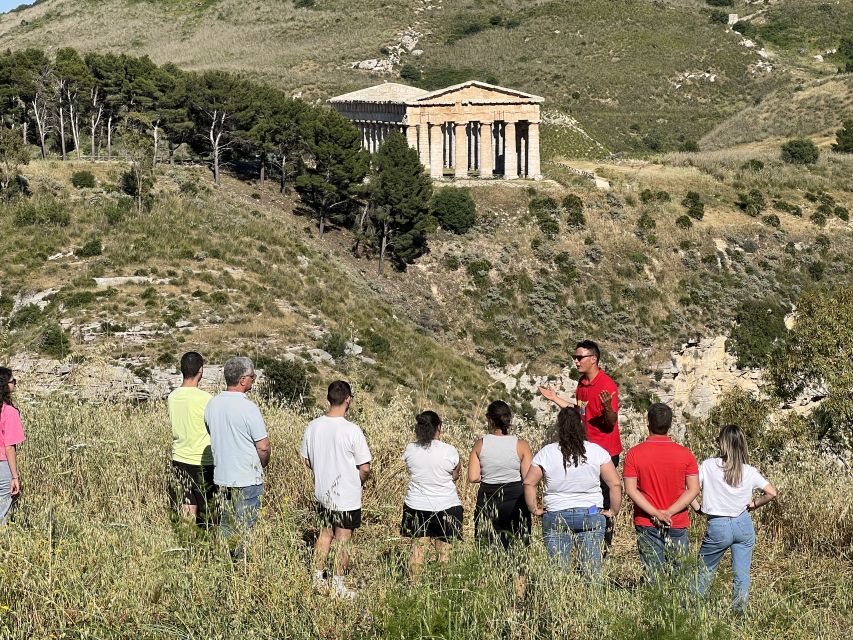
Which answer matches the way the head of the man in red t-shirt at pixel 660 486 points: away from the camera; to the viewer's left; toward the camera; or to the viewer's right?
away from the camera

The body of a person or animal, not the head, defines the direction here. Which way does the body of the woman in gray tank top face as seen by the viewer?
away from the camera

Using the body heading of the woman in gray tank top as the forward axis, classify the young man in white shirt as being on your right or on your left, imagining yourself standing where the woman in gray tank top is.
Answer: on your left

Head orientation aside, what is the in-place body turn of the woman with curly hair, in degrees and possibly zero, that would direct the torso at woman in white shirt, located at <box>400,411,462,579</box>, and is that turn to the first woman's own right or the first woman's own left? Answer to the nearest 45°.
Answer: approximately 90° to the first woman's own left

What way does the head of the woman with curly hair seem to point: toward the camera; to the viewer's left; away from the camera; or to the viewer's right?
away from the camera

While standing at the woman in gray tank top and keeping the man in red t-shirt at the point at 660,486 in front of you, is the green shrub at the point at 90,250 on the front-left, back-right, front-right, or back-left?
back-left

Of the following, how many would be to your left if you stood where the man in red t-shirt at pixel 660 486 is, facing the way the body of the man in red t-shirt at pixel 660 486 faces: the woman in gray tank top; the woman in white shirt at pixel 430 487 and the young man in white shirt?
3

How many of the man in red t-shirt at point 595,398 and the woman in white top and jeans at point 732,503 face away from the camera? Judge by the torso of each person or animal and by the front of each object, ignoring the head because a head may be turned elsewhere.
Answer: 1

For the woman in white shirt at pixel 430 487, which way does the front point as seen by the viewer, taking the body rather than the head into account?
away from the camera

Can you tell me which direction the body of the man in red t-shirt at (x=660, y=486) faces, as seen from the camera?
away from the camera

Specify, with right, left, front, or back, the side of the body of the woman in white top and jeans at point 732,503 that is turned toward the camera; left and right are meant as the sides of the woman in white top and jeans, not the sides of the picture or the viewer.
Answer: back

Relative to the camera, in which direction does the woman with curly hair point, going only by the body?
away from the camera

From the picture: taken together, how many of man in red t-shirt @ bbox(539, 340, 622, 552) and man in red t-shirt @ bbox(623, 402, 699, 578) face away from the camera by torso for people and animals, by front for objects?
1
